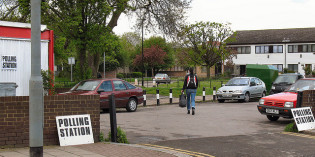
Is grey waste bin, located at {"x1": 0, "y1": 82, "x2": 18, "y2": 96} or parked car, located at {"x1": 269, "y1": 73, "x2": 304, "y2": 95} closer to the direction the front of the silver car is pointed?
the grey waste bin

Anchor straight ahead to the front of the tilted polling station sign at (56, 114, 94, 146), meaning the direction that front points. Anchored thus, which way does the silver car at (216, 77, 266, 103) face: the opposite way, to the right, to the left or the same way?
to the right

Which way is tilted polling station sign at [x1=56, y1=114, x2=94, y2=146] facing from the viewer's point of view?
toward the camera

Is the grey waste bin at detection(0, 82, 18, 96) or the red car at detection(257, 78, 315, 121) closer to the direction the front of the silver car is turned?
the grey waste bin

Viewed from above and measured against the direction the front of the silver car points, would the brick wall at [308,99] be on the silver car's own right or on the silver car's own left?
on the silver car's own left

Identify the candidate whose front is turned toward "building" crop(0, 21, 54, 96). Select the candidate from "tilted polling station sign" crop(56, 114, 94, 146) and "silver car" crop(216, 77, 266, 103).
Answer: the silver car

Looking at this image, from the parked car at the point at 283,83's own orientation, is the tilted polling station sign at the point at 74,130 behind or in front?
in front

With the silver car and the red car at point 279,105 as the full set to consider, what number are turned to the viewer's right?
0

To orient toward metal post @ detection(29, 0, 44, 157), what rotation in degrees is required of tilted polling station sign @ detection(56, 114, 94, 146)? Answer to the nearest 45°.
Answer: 0° — it already faces it

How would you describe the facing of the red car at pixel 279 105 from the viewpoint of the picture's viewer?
facing the viewer and to the left of the viewer

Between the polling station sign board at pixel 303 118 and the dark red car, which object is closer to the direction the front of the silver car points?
the dark red car

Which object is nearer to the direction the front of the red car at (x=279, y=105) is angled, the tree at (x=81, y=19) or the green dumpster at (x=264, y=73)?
the tree

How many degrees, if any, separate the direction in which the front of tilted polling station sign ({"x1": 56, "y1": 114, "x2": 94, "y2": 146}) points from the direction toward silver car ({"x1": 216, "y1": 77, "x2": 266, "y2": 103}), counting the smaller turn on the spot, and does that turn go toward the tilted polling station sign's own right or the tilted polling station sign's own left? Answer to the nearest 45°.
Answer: approximately 135° to the tilted polling station sign's own left
